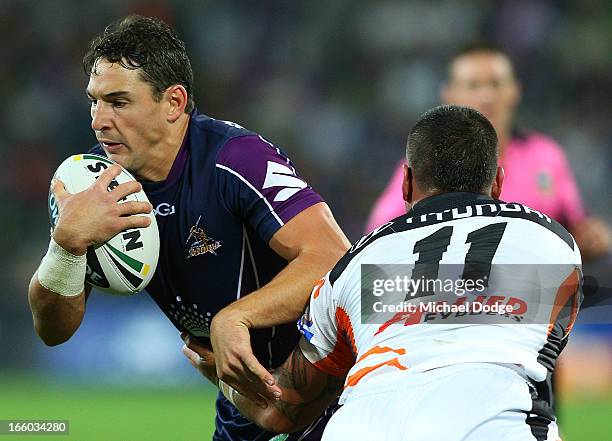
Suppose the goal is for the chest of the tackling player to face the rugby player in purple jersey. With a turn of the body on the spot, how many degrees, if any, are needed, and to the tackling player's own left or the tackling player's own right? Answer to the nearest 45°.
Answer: approximately 45° to the tackling player's own left

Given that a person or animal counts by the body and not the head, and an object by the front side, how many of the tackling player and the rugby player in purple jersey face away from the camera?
1

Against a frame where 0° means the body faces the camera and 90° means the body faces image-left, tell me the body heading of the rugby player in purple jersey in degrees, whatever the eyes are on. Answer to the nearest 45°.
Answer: approximately 45°

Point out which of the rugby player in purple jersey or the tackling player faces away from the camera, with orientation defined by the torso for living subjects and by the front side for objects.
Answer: the tackling player

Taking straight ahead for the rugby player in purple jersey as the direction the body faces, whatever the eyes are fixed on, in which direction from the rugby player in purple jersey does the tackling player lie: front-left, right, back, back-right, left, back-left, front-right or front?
left

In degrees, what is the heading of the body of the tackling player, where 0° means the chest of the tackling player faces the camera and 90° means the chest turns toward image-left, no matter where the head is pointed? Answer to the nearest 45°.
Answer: approximately 180°

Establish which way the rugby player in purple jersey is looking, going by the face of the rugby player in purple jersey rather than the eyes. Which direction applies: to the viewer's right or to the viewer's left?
to the viewer's left
